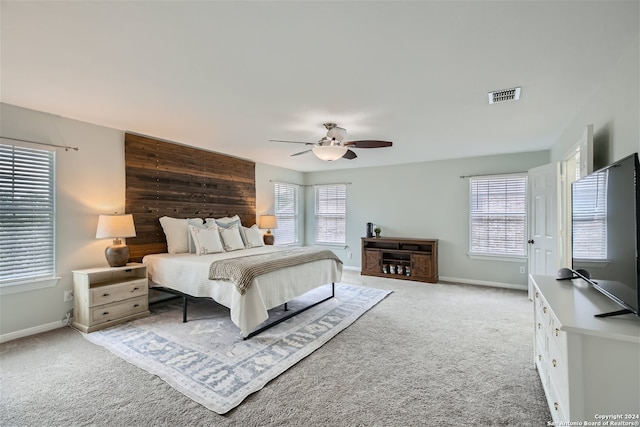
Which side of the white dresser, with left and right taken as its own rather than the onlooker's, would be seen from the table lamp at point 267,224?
front

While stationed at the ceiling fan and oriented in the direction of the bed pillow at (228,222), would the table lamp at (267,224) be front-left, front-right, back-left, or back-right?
front-right

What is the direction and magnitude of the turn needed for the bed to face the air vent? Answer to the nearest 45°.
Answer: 0° — it already faces it

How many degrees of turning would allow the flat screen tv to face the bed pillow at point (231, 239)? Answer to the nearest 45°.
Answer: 0° — it already faces it

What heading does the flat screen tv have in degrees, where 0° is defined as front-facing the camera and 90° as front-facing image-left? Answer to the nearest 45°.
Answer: approximately 90°

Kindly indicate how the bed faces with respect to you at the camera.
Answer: facing the viewer and to the right of the viewer

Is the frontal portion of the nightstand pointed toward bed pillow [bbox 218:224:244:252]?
no

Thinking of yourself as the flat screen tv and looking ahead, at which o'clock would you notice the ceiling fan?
The ceiling fan is roughly at 12 o'clock from the flat screen tv.

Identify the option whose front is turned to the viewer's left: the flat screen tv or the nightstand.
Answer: the flat screen tv

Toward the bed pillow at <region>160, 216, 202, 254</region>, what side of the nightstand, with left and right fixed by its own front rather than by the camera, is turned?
left

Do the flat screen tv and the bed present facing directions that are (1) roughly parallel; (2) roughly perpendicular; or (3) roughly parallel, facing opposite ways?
roughly parallel, facing opposite ways

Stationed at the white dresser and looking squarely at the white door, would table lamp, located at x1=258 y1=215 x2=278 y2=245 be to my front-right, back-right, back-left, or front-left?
front-left

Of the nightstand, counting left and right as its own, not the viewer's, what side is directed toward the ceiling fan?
front

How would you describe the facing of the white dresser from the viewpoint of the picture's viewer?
facing to the left of the viewer
